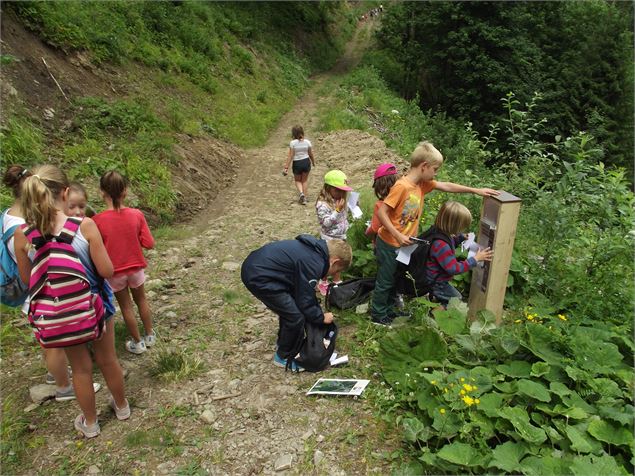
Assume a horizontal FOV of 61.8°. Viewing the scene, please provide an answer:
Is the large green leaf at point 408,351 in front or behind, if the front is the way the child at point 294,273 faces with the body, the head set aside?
in front

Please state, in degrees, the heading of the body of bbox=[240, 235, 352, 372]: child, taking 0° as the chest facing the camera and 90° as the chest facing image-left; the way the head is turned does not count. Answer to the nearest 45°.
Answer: approximately 270°

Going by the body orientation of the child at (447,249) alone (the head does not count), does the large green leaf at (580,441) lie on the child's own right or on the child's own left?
on the child's own right

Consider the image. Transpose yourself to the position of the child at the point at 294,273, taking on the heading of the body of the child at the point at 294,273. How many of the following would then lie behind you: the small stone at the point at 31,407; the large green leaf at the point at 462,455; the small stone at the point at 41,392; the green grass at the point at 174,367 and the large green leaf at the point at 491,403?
3

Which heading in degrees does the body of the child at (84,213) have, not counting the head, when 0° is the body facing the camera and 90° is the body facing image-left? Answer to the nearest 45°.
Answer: approximately 0°

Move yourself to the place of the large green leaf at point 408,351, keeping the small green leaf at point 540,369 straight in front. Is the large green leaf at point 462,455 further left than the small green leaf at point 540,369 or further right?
right

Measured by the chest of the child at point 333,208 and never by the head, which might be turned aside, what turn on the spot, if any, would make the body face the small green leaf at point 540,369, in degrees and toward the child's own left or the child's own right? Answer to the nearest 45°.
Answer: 0° — they already face it

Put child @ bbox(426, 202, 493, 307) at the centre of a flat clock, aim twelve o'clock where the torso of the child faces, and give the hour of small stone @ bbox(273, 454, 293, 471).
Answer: The small stone is roughly at 4 o'clock from the child.

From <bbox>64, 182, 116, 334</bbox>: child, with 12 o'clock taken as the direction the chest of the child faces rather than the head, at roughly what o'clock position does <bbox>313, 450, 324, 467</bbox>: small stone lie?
The small stone is roughly at 11 o'clock from the child.

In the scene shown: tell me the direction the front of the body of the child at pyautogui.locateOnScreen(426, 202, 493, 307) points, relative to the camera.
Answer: to the viewer's right

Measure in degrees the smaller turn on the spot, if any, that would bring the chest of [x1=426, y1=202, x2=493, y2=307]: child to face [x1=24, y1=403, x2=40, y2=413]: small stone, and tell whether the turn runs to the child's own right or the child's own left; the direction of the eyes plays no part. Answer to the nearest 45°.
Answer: approximately 135° to the child's own right

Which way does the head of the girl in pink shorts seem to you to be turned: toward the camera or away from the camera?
away from the camera

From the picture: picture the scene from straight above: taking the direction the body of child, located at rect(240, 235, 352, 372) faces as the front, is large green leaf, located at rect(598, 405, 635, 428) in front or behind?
in front
